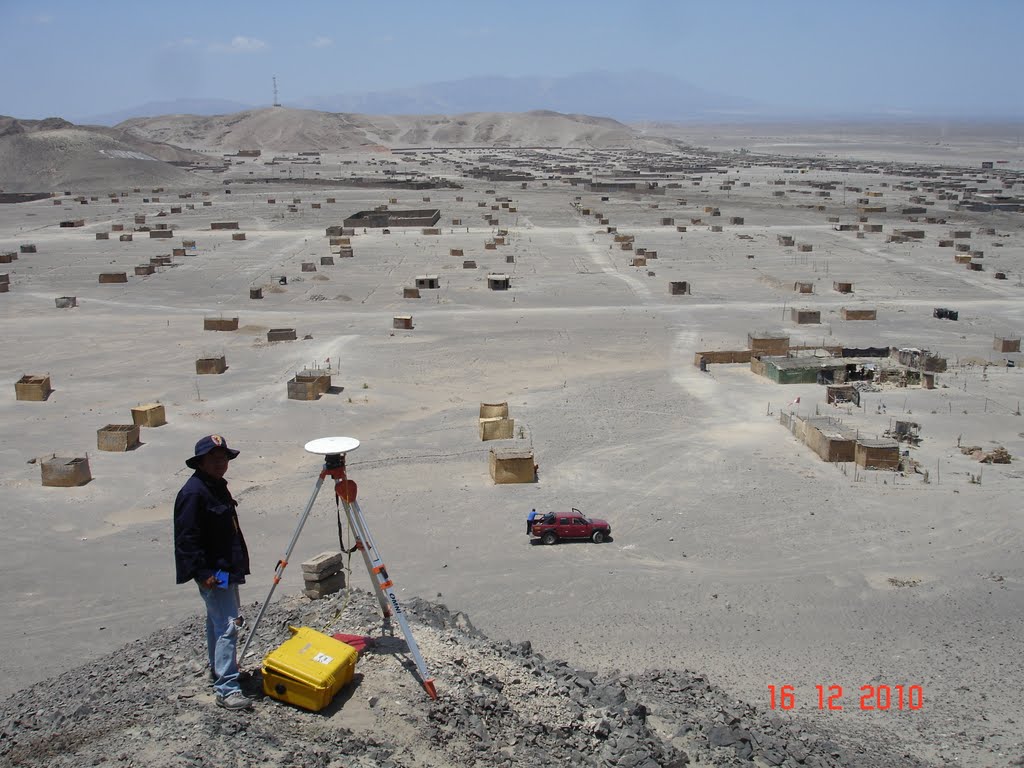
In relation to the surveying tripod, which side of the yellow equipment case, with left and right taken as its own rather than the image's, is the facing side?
back

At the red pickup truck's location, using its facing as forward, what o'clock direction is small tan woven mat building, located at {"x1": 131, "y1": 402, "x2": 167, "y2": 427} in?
The small tan woven mat building is roughly at 7 o'clock from the red pickup truck.

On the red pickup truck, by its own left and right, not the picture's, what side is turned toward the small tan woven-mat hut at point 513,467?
left

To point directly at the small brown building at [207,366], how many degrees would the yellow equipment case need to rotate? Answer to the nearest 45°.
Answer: approximately 135° to its right

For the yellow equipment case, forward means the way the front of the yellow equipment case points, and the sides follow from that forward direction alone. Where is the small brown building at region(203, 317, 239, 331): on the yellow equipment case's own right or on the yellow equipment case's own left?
on the yellow equipment case's own right

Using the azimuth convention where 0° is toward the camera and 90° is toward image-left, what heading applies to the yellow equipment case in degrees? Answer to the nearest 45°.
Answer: approximately 45°

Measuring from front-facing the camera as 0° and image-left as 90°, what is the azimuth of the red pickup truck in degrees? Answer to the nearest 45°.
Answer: approximately 270°

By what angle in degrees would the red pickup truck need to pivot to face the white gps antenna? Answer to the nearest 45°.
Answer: approximately 90° to its right

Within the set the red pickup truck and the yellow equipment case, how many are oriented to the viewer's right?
1

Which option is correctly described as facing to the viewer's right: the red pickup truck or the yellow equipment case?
the red pickup truck
